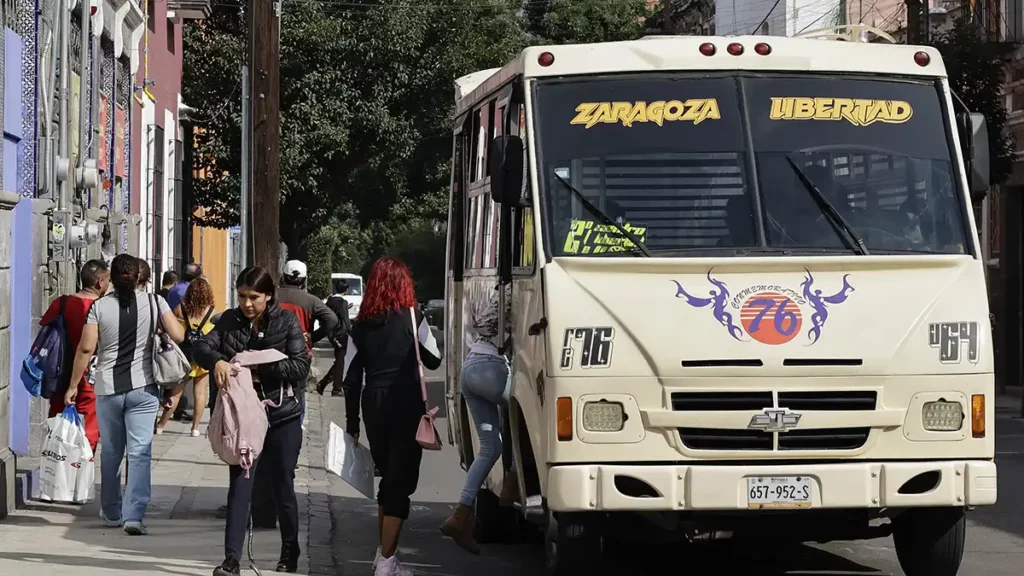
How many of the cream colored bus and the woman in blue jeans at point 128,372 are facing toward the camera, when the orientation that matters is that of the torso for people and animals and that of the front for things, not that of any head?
1

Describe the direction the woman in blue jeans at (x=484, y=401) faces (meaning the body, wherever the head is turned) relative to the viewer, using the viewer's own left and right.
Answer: facing away from the viewer and to the right of the viewer

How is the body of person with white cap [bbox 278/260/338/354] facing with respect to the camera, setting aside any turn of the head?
away from the camera

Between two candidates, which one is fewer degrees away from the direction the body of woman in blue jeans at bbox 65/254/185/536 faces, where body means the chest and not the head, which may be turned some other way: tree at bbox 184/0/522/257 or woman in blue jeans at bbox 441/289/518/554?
the tree

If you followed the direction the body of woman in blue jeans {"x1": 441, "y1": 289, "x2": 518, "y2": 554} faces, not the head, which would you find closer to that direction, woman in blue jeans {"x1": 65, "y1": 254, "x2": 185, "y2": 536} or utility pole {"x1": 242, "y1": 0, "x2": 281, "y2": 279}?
the utility pole

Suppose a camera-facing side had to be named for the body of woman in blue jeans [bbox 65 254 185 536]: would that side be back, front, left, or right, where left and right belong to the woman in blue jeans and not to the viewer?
back

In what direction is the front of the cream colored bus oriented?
toward the camera

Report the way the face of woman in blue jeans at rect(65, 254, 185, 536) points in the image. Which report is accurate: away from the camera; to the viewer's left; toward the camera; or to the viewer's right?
away from the camera

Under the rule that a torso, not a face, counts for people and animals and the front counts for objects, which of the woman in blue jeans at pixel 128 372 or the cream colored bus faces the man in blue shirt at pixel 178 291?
the woman in blue jeans

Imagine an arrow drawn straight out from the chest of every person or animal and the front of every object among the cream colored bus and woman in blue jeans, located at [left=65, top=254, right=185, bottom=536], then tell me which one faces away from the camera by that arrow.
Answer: the woman in blue jeans

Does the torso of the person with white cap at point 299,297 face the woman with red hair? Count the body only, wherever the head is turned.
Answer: no

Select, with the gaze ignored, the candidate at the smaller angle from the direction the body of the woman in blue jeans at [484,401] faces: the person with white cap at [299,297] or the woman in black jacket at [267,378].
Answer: the person with white cap

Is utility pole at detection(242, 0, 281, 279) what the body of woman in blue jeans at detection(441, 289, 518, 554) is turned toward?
no

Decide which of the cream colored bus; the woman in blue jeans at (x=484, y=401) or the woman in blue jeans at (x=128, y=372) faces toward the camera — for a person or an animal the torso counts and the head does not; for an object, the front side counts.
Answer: the cream colored bus
